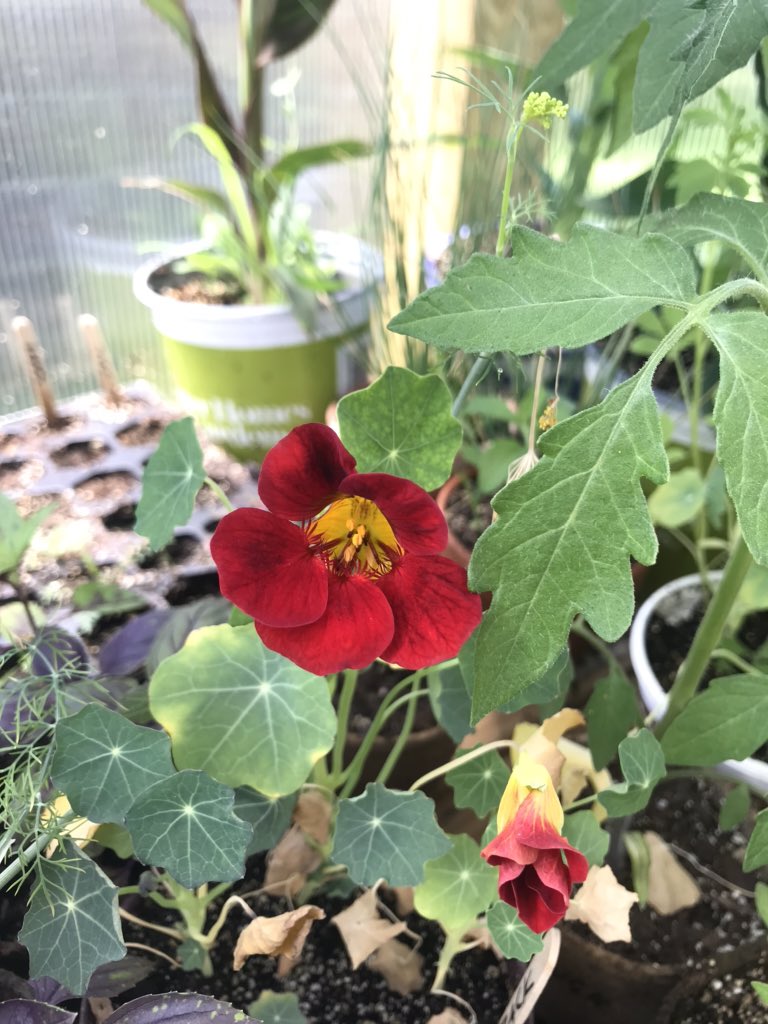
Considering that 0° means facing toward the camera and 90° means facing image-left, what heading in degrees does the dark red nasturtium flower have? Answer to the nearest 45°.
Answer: approximately 0°

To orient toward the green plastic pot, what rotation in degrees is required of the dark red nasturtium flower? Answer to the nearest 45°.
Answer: approximately 180°
